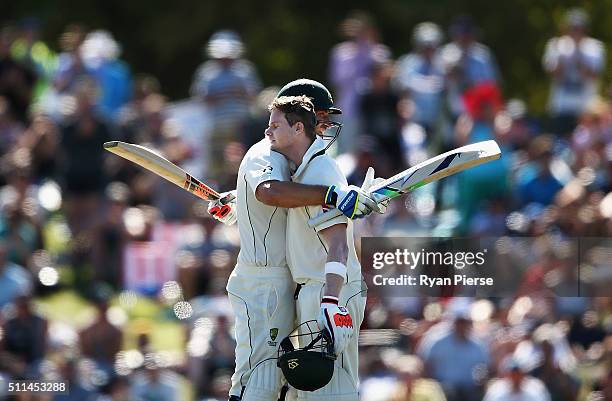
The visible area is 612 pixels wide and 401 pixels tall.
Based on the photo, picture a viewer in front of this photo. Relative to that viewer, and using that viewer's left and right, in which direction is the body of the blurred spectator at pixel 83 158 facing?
facing the viewer

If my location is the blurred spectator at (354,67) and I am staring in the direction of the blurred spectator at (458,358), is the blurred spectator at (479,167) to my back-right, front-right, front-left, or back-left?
front-left

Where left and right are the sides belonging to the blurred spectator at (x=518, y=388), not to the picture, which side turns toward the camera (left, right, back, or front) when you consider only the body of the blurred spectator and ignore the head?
front

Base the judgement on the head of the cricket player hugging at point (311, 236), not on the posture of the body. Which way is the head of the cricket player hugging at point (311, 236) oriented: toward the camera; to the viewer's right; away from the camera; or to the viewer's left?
to the viewer's left

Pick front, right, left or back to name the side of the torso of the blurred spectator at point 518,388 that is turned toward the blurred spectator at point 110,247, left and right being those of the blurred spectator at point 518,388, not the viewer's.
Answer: right

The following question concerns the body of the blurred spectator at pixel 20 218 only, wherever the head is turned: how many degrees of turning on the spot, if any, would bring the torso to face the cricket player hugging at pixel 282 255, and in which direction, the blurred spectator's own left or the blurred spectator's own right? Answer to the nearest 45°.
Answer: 0° — they already face them

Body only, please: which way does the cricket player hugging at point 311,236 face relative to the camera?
to the viewer's left

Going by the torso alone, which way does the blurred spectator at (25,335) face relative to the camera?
toward the camera

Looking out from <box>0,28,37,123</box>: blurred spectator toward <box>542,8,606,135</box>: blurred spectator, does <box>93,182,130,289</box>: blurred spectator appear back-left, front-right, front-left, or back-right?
front-right
